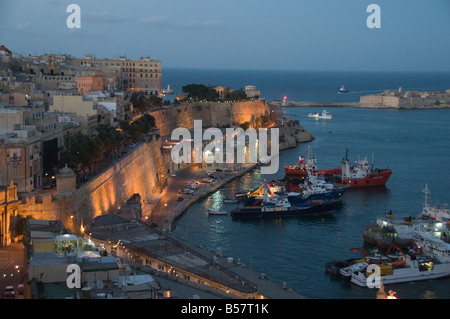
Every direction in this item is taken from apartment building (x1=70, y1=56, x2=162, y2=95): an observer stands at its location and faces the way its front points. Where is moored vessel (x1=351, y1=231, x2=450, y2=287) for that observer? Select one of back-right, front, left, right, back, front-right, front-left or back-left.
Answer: front

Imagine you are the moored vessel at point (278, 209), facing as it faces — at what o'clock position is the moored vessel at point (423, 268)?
the moored vessel at point (423, 268) is roughly at 2 o'clock from the moored vessel at point (278, 209).

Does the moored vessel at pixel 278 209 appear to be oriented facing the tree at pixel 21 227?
no

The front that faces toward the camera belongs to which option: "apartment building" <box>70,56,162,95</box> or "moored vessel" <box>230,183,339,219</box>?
the apartment building

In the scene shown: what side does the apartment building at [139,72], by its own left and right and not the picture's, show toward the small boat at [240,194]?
front

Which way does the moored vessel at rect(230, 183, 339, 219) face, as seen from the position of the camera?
facing to the right of the viewer

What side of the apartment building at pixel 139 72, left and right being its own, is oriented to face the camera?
front

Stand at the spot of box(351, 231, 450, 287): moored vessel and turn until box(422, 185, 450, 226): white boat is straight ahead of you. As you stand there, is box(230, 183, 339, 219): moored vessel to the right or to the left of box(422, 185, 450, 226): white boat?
left

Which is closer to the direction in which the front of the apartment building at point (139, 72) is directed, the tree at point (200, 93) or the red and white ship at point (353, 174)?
the red and white ship

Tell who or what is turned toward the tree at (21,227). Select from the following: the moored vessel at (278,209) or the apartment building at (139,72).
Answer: the apartment building

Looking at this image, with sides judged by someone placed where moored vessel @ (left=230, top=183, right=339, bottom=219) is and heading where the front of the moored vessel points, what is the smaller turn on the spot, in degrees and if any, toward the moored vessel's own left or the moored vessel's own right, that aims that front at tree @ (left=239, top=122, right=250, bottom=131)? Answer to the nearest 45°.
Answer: approximately 90° to the moored vessel's own left

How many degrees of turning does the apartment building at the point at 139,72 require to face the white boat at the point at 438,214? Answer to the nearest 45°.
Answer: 0° — it already faces it

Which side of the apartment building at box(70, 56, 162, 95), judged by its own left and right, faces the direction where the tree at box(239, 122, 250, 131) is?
left

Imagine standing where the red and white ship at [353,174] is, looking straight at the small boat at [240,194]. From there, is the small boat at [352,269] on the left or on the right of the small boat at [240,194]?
left

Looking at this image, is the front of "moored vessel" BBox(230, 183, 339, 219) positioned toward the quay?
no

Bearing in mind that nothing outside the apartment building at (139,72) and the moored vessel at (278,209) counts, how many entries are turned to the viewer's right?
1

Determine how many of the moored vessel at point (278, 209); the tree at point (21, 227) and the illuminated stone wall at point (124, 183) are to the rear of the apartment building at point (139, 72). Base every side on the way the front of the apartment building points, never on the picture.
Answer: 0

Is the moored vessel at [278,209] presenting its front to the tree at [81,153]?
no

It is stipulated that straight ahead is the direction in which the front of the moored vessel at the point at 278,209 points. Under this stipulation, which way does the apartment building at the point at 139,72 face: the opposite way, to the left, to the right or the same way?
to the right

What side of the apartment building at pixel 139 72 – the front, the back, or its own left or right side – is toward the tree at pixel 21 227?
front

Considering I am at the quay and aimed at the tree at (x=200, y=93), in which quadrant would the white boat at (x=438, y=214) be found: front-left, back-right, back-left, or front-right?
front-right
